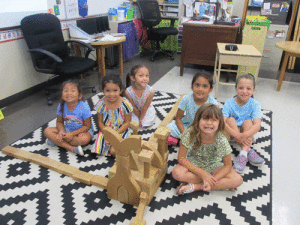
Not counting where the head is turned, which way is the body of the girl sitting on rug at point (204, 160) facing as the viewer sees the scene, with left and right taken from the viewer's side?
facing the viewer

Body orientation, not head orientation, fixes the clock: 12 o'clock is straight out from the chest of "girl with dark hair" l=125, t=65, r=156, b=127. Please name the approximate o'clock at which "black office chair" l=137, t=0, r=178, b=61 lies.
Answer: The black office chair is roughly at 6 o'clock from the girl with dark hair.

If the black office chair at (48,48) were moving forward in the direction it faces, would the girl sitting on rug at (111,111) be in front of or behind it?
in front

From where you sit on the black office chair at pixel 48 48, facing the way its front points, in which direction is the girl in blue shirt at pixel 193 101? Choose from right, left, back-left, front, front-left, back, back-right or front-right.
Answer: front

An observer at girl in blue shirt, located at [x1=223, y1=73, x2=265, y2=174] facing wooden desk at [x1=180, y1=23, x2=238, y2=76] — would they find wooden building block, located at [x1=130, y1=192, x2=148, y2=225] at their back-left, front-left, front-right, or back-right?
back-left

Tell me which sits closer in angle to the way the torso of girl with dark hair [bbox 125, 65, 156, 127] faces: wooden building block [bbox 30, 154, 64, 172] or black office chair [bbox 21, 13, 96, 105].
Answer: the wooden building block

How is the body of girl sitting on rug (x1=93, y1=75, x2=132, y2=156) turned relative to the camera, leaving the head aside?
toward the camera

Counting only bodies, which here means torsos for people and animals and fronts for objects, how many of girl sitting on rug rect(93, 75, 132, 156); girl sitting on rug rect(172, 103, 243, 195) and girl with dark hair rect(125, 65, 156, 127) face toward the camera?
3

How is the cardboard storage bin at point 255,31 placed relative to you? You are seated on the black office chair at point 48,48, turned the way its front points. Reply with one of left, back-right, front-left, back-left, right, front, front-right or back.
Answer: front-left

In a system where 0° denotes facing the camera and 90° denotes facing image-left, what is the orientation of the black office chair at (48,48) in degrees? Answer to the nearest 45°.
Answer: approximately 315°

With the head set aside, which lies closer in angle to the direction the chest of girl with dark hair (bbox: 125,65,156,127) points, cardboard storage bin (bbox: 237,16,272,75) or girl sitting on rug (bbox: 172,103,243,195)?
the girl sitting on rug

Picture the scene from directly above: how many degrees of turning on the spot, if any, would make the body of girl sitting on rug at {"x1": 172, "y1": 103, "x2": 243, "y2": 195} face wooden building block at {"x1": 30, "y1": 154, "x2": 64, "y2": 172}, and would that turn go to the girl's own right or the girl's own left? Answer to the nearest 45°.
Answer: approximately 90° to the girl's own right

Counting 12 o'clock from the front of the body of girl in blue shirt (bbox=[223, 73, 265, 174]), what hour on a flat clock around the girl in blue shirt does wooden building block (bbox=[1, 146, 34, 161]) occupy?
The wooden building block is roughly at 2 o'clock from the girl in blue shirt.
